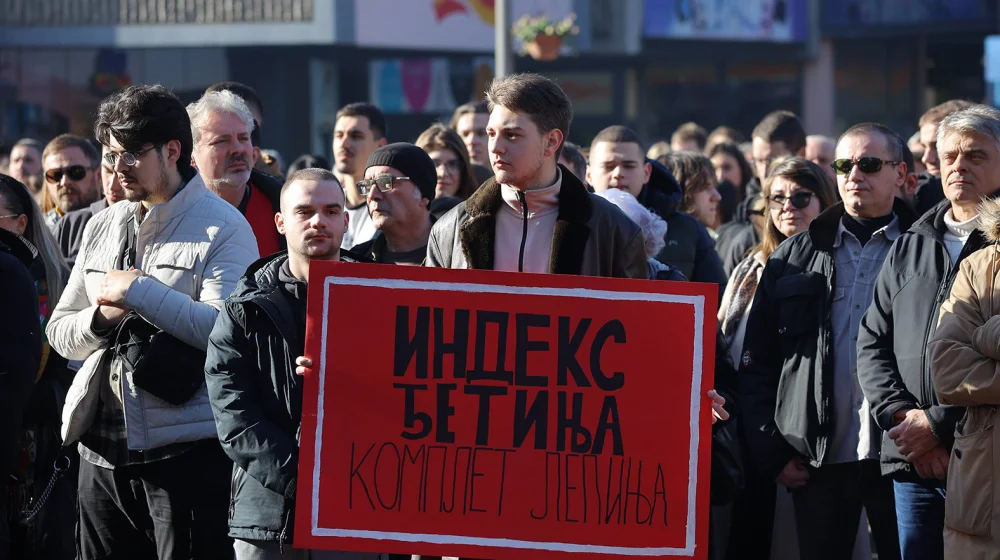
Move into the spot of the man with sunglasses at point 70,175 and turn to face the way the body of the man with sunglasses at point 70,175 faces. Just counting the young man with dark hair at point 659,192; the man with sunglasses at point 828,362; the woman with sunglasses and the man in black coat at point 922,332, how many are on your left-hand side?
4

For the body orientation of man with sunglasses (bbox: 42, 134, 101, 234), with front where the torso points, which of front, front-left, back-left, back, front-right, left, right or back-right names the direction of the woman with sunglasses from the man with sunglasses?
left

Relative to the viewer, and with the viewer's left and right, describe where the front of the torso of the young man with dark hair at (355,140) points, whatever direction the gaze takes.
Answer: facing the viewer and to the left of the viewer

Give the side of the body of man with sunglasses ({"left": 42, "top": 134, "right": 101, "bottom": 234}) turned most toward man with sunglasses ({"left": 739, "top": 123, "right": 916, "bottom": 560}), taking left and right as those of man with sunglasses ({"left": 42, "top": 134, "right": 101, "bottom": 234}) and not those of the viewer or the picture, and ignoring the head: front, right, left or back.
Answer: left

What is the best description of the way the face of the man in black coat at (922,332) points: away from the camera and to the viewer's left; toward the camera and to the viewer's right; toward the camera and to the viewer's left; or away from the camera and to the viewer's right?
toward the camera and to the viewer's left

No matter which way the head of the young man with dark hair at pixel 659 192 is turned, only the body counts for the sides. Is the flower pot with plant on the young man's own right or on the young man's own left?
on the young man's own right

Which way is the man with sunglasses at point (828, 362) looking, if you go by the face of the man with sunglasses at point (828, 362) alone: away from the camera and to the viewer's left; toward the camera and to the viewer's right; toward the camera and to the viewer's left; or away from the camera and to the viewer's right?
toward the camera and to the viewer's left
